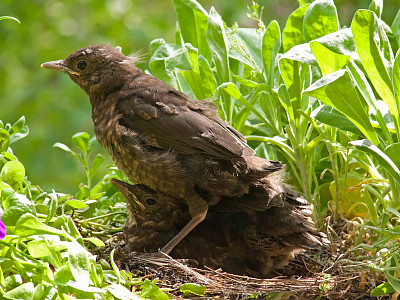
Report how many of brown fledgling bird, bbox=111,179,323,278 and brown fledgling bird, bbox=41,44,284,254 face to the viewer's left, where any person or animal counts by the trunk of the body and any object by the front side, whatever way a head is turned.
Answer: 2

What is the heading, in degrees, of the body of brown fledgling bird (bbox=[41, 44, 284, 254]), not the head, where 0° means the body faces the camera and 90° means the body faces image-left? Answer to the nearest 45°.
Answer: approximately 90°

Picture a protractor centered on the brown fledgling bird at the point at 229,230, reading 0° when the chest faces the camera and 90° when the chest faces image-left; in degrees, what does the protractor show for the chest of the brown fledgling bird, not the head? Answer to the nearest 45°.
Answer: approximately 90°
